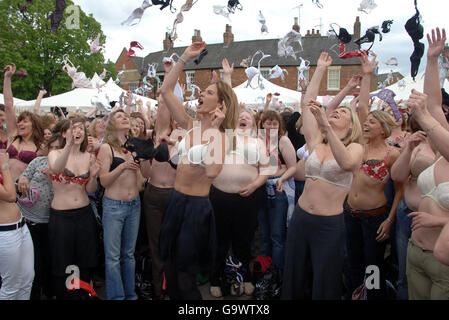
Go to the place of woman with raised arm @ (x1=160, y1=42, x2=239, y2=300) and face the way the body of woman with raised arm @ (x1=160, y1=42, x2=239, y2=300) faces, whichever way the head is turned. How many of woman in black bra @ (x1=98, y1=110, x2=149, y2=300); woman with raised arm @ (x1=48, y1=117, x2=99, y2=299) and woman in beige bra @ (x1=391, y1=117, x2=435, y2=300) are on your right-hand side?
2

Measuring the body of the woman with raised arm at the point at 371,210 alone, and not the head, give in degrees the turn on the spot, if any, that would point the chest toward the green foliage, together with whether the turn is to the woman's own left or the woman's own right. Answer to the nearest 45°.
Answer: approximately 90° to the woman's own right

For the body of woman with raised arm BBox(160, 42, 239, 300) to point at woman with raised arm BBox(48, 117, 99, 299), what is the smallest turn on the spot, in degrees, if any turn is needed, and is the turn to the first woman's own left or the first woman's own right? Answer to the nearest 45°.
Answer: approximately 90° to the first woman's own right

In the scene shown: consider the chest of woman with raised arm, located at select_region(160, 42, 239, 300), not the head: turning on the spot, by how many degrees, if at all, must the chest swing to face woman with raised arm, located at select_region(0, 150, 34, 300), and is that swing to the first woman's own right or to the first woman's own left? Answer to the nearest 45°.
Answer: approximately 45° to the first woman's own right

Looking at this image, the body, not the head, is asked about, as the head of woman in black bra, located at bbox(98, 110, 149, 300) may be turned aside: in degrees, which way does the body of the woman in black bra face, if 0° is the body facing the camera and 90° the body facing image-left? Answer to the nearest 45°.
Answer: approximately 315°

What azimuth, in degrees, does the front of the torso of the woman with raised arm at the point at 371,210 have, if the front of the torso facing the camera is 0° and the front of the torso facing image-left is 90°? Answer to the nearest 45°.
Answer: approximately 45°

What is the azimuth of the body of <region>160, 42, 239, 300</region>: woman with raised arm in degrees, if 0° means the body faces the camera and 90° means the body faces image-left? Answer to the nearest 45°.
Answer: approximately 45°

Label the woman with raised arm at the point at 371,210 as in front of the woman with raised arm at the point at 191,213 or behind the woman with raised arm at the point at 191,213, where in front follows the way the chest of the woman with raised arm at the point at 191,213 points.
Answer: behind

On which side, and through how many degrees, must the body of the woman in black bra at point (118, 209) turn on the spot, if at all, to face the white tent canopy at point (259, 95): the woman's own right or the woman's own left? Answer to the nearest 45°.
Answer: approximately 90° to the woman's own left

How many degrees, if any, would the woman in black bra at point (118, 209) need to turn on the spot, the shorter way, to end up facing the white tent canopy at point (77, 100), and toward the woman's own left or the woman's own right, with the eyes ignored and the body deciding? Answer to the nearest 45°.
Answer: approximately 135° to the woman's own left
